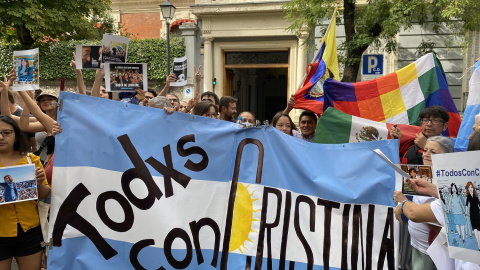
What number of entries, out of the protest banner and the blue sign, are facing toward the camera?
2

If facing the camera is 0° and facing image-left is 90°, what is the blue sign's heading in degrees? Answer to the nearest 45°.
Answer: approximately 0°

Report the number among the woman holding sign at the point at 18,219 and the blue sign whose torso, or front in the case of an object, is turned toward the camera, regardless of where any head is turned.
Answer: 2

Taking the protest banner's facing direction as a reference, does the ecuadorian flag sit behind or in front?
behind

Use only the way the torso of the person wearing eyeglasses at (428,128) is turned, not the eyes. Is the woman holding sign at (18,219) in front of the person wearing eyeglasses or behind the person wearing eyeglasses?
in front

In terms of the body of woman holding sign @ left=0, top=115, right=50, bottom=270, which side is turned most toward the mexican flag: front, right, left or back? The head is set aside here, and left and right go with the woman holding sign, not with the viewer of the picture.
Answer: left

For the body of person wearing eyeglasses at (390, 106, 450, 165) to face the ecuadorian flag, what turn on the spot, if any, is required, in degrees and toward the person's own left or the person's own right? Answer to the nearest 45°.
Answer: approximately 90° to the person's own right
